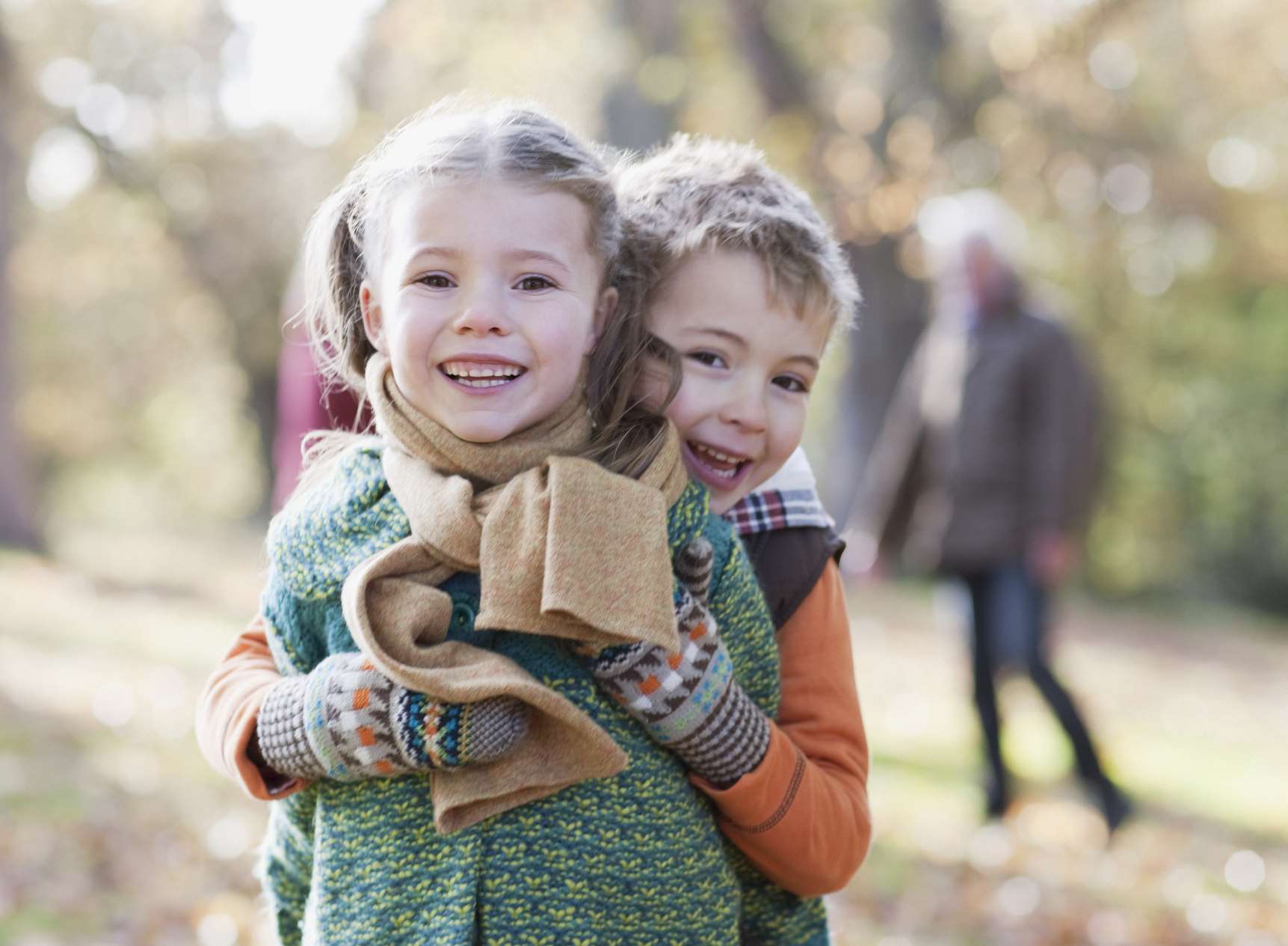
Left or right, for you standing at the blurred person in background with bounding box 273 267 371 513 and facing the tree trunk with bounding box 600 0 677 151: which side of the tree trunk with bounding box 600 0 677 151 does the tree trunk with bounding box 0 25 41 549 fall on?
left

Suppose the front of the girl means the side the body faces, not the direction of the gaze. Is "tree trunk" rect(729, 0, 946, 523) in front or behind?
behind

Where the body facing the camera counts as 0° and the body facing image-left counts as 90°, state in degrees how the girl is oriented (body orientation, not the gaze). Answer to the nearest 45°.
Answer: approximately 0°

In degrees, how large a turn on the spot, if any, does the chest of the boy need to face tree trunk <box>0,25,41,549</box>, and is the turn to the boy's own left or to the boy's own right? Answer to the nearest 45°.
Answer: approximately 135° to the boy's own right

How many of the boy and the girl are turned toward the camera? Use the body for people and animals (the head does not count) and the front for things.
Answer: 2

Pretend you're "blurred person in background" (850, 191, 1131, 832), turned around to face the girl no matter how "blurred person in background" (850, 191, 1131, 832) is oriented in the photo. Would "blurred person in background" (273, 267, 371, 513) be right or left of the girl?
right

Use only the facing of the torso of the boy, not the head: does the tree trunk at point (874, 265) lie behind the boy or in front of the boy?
behind

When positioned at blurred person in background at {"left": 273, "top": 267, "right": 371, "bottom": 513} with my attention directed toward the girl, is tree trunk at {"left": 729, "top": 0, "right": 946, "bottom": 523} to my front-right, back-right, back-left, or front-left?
back-left

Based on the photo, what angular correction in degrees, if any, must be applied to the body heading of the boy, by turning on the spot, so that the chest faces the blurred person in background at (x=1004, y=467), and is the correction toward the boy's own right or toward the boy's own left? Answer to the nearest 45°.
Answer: approximately 180°

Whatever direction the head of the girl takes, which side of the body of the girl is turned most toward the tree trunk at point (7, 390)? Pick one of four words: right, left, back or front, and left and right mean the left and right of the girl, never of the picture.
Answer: back

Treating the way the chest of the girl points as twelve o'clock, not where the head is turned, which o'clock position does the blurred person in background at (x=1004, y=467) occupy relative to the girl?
The blurred person in background is roughly at 7 o'clock from the girl.
